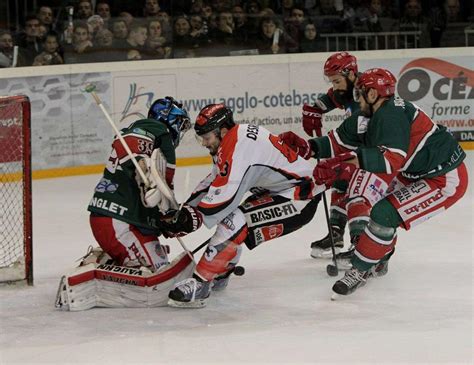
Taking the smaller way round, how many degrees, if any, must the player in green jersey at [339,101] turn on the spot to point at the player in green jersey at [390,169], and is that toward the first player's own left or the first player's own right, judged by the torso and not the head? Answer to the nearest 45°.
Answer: approximately 45° to the first player's own left

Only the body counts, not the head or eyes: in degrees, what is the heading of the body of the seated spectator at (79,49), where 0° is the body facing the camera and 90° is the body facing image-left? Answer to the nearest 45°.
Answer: approximately 0°

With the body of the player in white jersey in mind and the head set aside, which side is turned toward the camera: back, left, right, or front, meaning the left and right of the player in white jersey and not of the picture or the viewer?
left

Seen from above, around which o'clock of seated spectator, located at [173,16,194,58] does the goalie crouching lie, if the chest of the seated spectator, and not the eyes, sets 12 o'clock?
The goalie crouching is roughly at 12 o'clock from the seated spectator.

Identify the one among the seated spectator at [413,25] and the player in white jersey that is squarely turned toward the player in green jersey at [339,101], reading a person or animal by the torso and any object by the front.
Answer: the seated spectator

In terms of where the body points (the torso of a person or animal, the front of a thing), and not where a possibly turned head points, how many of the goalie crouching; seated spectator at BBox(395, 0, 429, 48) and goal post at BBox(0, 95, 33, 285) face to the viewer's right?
2

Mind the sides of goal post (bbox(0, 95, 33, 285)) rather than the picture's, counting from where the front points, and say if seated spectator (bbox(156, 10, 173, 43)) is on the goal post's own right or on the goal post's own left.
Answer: on the goal post's own left
